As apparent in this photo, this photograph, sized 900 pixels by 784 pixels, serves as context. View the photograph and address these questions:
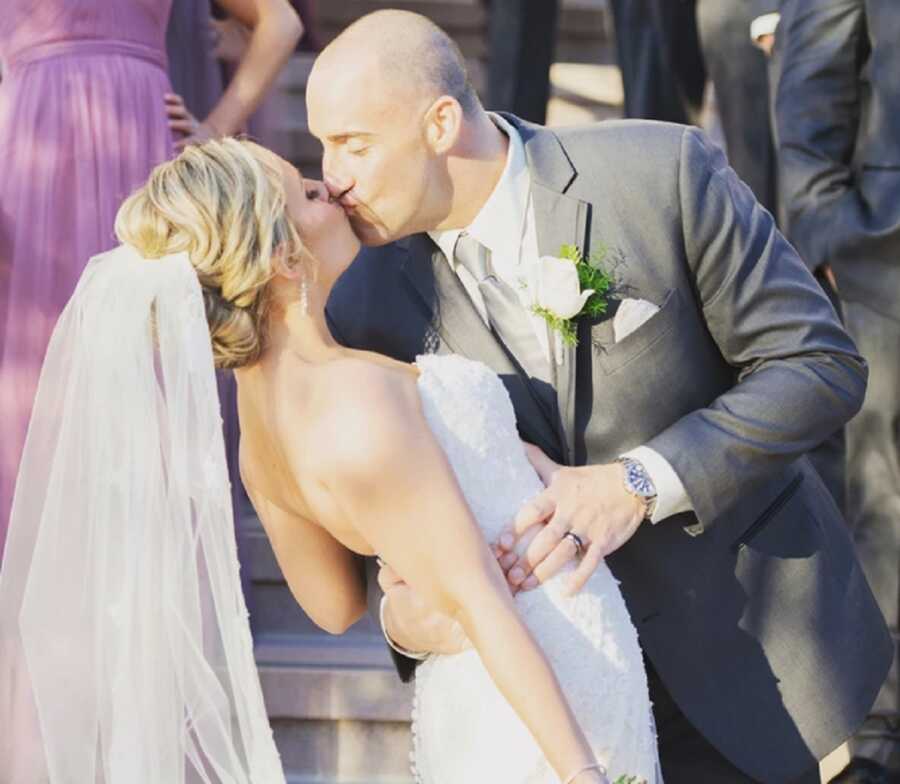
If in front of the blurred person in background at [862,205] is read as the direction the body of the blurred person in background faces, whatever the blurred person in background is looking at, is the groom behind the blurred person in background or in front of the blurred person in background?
in front

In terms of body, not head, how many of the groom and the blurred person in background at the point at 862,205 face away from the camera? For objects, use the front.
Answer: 0

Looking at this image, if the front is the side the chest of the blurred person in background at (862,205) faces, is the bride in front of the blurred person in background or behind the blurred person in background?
in front

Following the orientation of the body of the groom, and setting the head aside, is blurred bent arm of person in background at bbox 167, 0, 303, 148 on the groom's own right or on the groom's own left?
on the groom's own right

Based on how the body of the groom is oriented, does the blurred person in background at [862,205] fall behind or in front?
behind

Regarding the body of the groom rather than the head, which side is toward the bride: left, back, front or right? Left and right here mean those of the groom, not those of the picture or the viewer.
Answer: front

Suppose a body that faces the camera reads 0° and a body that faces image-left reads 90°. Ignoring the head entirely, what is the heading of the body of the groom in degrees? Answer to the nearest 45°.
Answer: approximately 45°
